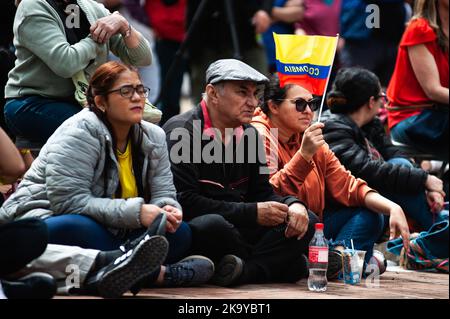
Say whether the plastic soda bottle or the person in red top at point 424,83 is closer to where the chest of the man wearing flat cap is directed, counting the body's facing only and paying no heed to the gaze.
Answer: the plastic soda bottle

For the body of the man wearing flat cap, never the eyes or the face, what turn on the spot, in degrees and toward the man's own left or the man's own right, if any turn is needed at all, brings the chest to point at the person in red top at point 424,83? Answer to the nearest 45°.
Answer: approximately 90° to the man's own left

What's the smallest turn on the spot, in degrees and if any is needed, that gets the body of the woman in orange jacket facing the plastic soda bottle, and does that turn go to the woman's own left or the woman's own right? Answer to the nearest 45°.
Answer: approximately 45° to the woman's own right

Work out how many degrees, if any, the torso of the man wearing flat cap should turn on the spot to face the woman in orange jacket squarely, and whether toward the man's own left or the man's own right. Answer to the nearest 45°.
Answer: approximately 90° to the man's own left

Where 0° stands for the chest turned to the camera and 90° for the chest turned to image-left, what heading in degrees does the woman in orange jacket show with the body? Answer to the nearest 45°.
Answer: approximately 315°

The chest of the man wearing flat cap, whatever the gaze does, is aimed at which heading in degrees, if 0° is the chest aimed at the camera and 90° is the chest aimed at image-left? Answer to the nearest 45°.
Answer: approximately 315°

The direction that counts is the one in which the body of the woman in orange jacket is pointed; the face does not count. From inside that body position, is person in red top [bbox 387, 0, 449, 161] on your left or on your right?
on your left
